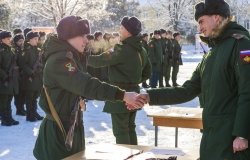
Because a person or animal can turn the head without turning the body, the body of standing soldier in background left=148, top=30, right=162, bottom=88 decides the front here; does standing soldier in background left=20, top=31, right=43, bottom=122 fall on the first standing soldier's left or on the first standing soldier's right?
on the first standing soldier's right

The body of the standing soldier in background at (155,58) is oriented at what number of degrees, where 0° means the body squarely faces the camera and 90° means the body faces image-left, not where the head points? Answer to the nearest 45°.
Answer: approximately 315°

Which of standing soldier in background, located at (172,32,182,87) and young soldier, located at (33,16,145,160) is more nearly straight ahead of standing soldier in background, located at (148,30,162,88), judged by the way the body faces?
the young soldier

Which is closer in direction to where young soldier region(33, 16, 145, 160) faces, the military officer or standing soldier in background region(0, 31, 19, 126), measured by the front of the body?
the military officer

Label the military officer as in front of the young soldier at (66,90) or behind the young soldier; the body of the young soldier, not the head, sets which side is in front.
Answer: in front

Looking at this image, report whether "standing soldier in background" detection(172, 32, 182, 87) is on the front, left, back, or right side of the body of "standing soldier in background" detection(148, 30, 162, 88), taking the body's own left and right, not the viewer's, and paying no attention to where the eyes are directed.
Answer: left

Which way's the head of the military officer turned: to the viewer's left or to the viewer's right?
to the viewer's left

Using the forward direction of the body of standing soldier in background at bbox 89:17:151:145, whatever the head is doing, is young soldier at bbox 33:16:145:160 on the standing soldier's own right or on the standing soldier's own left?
on the standing soldier's own left

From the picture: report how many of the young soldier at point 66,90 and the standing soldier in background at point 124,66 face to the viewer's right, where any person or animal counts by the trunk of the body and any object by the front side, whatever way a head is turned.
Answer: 1

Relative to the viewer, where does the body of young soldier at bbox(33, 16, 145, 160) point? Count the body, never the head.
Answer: to the viewer's right
